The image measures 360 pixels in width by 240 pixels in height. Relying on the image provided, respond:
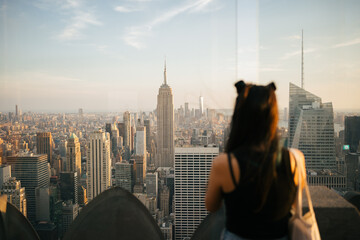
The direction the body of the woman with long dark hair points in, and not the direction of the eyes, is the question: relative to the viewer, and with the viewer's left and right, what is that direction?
facing away from the viewer

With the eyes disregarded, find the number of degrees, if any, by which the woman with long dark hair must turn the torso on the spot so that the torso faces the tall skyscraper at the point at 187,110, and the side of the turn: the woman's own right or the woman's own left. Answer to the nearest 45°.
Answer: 0° — they already face it

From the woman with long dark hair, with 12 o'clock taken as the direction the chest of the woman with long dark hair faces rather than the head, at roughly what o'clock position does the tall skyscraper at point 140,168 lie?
The tall skyscraper is roughly at 11 o'clock from the woman with long dark hair.

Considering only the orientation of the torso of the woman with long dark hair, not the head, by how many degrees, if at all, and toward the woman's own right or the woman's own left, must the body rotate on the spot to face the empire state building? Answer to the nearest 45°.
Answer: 0° — they already face it

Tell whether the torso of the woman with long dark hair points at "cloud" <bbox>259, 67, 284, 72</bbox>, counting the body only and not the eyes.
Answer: yes

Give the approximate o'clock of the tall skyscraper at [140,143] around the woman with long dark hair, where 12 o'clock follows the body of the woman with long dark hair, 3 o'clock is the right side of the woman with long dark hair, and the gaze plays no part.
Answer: The tall skyscraper is roughly at 11 o'clock from the woman with long dark hair.

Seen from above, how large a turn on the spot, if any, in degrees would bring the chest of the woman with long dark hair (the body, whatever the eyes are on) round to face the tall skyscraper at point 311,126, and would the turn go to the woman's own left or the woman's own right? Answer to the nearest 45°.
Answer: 0° — they already face it

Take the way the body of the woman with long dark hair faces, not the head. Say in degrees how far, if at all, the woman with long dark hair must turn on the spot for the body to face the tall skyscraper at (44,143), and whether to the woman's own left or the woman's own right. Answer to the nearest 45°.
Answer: approximately 45° to the woman's own left
